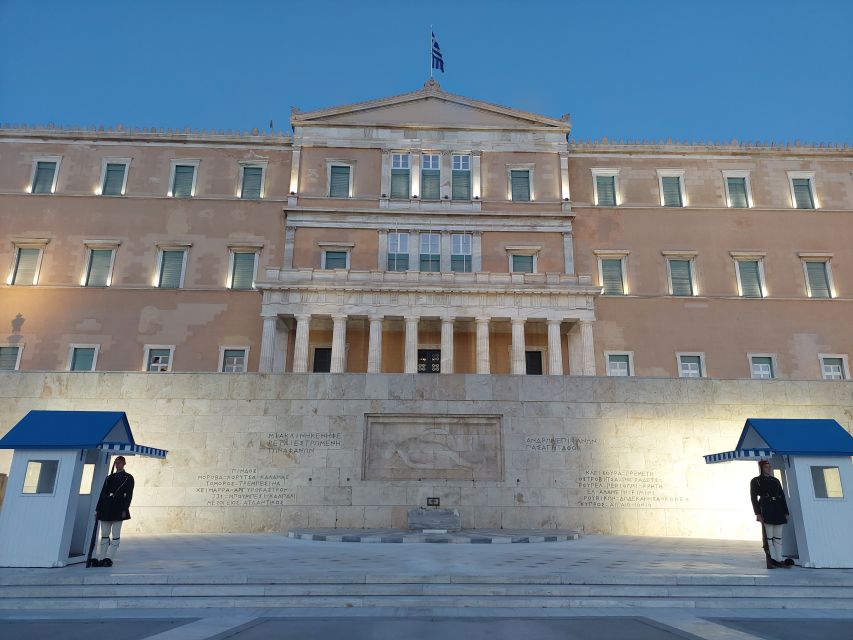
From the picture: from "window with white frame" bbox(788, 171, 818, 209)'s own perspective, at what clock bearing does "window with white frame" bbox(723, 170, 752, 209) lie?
"window with white frame" bbox(723, 170, 752, 209) is roughly at 2 o'clock from "window with white frame" bbox(788, 171, 818, 209).

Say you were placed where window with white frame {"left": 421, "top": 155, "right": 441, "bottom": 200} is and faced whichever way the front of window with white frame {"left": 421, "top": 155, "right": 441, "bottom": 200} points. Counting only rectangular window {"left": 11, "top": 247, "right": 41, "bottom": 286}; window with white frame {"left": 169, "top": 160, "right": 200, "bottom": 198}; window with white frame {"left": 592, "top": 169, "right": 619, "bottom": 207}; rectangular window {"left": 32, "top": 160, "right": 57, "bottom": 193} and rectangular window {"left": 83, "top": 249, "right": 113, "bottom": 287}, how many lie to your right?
4

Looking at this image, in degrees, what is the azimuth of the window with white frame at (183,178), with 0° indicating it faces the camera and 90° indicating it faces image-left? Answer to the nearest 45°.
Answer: approximately 0°

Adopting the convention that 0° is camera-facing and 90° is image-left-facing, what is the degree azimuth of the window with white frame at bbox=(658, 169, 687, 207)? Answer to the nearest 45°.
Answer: approximately 0°

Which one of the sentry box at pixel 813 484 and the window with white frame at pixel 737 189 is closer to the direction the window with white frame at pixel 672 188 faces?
the sentry box

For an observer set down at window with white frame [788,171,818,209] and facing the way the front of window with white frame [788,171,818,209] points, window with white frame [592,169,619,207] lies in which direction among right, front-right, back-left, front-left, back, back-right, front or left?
front-right

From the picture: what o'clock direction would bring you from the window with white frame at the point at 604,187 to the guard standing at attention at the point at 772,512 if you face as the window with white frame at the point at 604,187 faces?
The guard standing at attention is roughly at 12 o'clock from the window with white frame.

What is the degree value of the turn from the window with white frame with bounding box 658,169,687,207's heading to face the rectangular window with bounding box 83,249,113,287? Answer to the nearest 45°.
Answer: approximately 45° to its right

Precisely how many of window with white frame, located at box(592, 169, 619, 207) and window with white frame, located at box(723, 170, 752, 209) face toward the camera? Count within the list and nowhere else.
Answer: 2

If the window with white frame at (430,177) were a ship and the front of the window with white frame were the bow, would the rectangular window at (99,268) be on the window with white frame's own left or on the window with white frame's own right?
on the window with white frame's own right

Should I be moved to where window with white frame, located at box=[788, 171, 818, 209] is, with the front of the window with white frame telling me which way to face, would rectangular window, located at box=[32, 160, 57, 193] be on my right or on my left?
on my right
